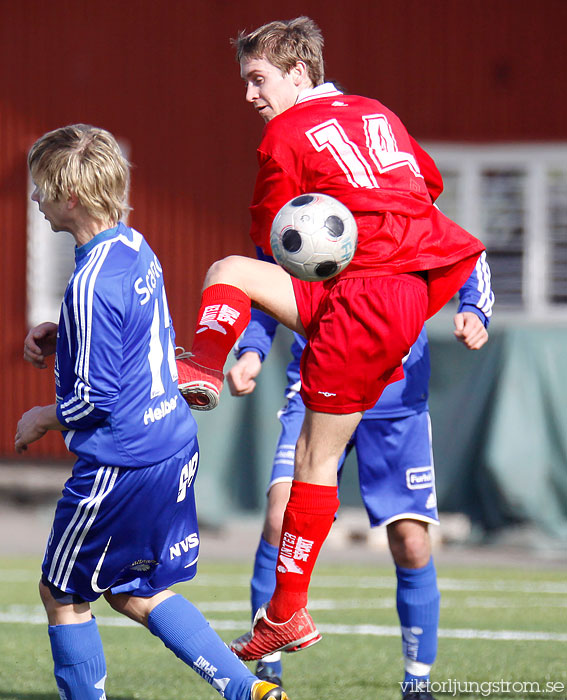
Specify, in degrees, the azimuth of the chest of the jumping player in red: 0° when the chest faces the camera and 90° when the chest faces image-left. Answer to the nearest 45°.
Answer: approximately 135°

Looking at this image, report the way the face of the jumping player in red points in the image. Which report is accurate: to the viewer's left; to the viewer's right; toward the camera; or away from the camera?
to the viewer's left
